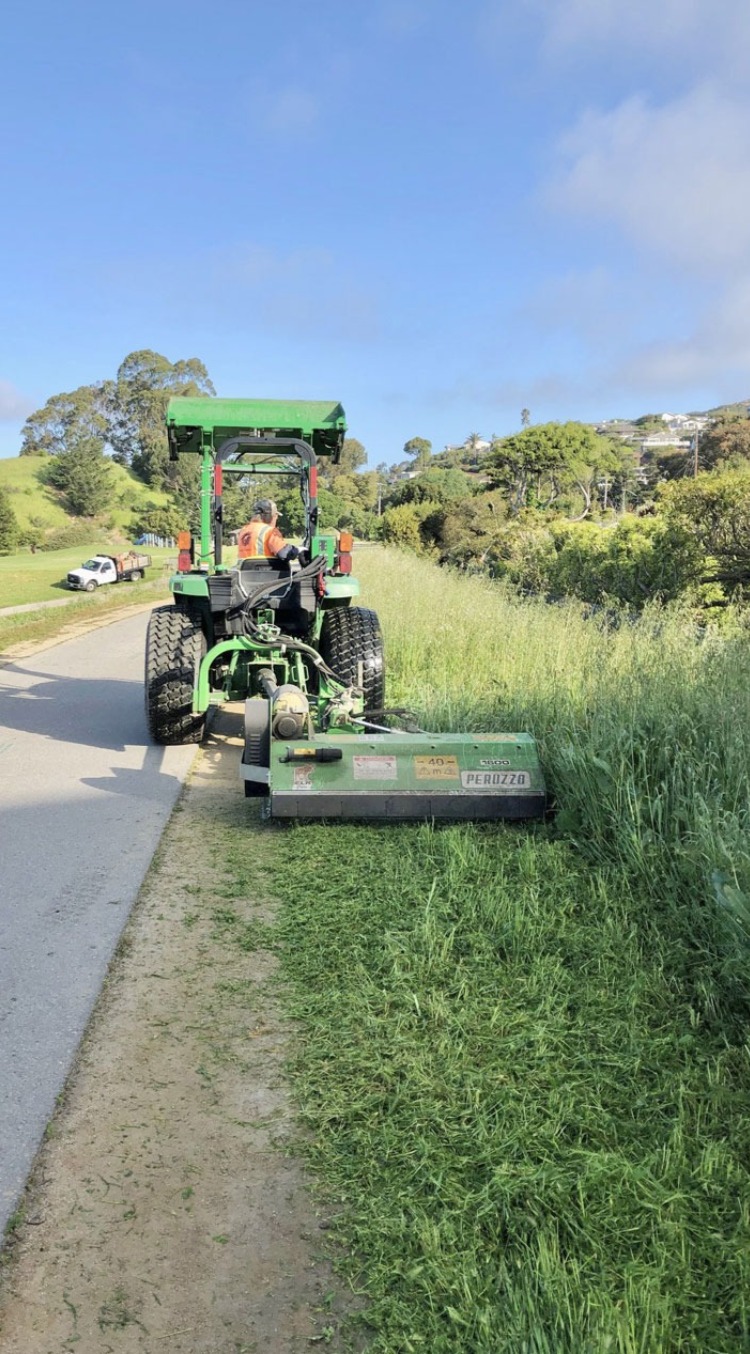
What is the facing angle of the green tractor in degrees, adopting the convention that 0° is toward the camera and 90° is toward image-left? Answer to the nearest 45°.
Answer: approximately 180°

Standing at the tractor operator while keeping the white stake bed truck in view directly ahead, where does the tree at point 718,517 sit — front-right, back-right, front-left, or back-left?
front-right

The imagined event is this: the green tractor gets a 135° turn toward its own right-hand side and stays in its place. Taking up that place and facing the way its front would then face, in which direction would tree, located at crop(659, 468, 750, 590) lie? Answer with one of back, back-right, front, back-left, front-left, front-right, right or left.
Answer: left

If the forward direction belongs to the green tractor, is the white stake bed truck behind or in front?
in front

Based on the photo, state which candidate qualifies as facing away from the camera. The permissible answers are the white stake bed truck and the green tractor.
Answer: the green tractor

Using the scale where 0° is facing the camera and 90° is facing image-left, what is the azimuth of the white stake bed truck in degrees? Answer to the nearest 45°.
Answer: approximately 45°

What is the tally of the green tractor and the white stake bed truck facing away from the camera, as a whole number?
1

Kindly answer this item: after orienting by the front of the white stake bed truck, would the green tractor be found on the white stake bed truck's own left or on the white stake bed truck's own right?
on the white stake bed truck's own left
